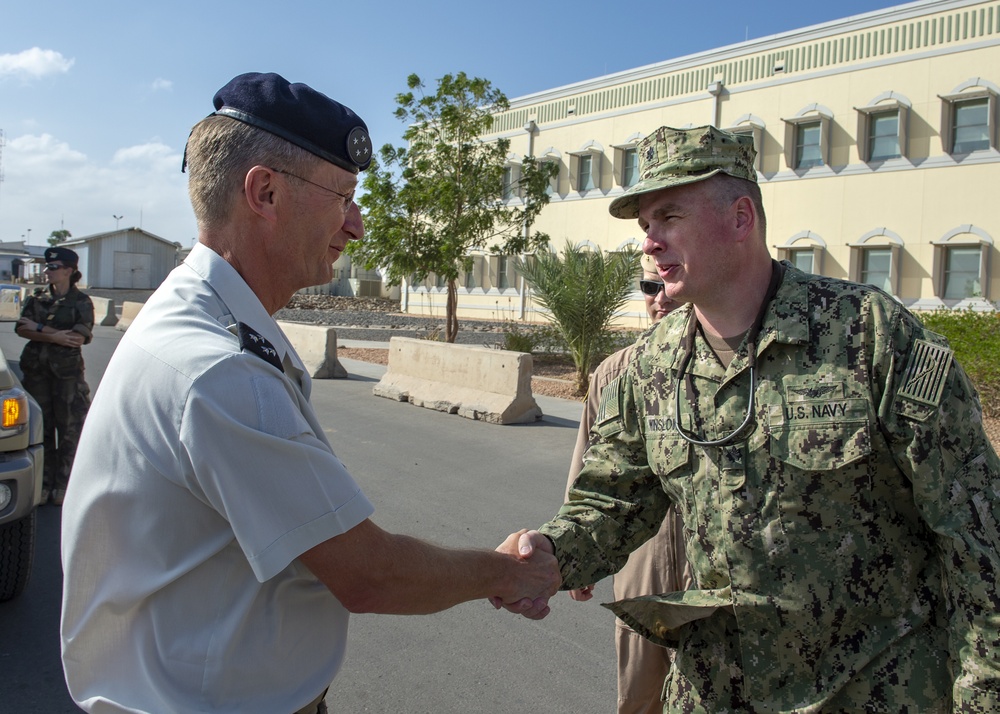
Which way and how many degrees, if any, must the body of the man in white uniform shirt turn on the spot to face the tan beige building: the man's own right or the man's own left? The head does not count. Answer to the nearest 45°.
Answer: approximately 45° to the man's own left

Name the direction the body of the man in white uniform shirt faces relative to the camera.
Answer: to the viewer's right

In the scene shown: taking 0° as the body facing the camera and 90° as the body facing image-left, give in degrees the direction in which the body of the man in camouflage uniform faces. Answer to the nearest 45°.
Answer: approximately 45°

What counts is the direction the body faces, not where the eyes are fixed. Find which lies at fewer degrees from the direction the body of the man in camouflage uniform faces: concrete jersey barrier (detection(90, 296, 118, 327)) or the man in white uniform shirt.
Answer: the man in white uniform shirt

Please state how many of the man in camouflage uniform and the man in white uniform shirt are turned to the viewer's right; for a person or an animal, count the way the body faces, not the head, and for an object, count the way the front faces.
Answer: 1

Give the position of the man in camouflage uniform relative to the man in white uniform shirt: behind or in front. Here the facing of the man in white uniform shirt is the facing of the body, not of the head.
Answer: in front

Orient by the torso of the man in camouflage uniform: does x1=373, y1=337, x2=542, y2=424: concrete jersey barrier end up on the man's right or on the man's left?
on the man's right

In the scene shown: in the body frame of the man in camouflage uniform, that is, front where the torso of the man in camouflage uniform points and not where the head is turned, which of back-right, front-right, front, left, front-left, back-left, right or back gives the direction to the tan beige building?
back-right

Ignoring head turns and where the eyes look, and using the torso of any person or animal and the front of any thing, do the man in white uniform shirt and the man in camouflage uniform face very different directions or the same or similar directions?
very different directions

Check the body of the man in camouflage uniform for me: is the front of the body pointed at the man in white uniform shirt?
yes

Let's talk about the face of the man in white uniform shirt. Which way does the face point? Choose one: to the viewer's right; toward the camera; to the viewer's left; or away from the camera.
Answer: to the viewer's right
